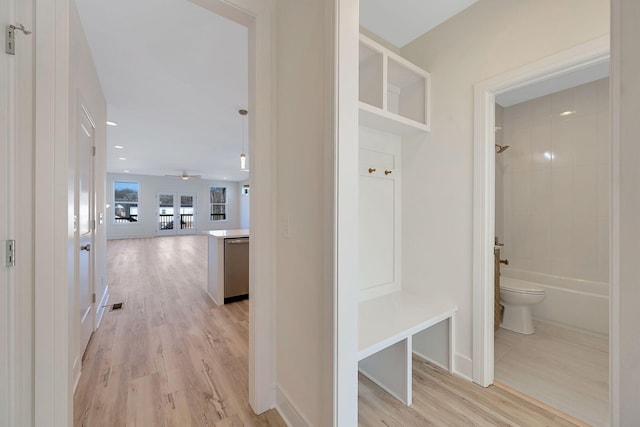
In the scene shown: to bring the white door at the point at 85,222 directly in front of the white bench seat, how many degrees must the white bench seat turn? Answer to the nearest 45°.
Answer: approximately 135° to its right

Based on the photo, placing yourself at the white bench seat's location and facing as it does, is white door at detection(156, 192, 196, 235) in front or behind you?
behind

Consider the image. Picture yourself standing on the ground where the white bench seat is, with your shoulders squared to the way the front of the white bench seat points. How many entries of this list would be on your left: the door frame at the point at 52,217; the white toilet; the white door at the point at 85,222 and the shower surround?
2

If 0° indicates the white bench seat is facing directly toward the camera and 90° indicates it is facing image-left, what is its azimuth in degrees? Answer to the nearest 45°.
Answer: approximately 315°

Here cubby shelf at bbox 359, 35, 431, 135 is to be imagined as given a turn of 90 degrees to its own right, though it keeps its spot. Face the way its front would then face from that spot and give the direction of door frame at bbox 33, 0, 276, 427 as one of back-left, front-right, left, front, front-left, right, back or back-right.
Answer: front

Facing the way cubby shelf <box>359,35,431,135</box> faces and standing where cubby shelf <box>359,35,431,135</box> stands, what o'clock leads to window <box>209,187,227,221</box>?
The window is roughly at 6 o'clock from the cubby shelf.

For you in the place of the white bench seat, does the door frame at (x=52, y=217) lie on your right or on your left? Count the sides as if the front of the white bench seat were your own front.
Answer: on your right

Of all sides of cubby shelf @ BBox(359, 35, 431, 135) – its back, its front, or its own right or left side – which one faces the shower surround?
left
